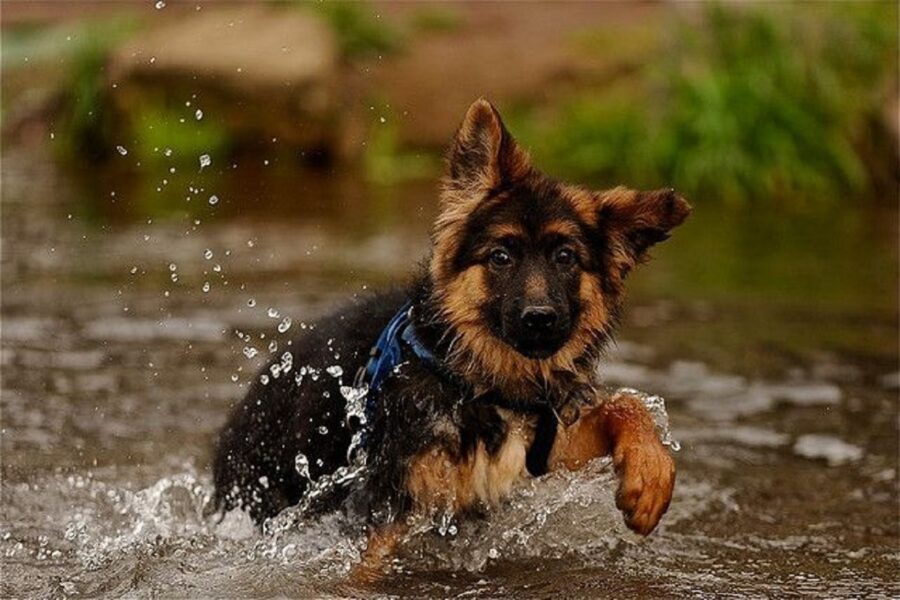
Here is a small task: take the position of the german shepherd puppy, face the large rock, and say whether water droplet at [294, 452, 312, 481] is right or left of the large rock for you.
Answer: left

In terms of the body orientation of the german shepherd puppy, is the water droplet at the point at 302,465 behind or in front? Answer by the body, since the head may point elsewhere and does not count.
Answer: behind

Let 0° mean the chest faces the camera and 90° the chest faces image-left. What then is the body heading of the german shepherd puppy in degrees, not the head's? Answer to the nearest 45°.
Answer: approximately 315°

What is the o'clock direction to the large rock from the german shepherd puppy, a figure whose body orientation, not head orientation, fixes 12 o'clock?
The large rock is roughly at 7 o'clock from the german shepherd puppy.
